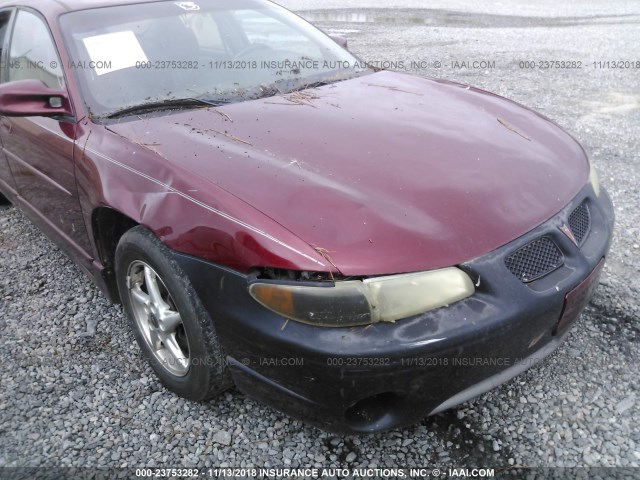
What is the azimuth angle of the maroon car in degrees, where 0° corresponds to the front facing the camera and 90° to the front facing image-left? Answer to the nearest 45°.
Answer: approximately 315°
